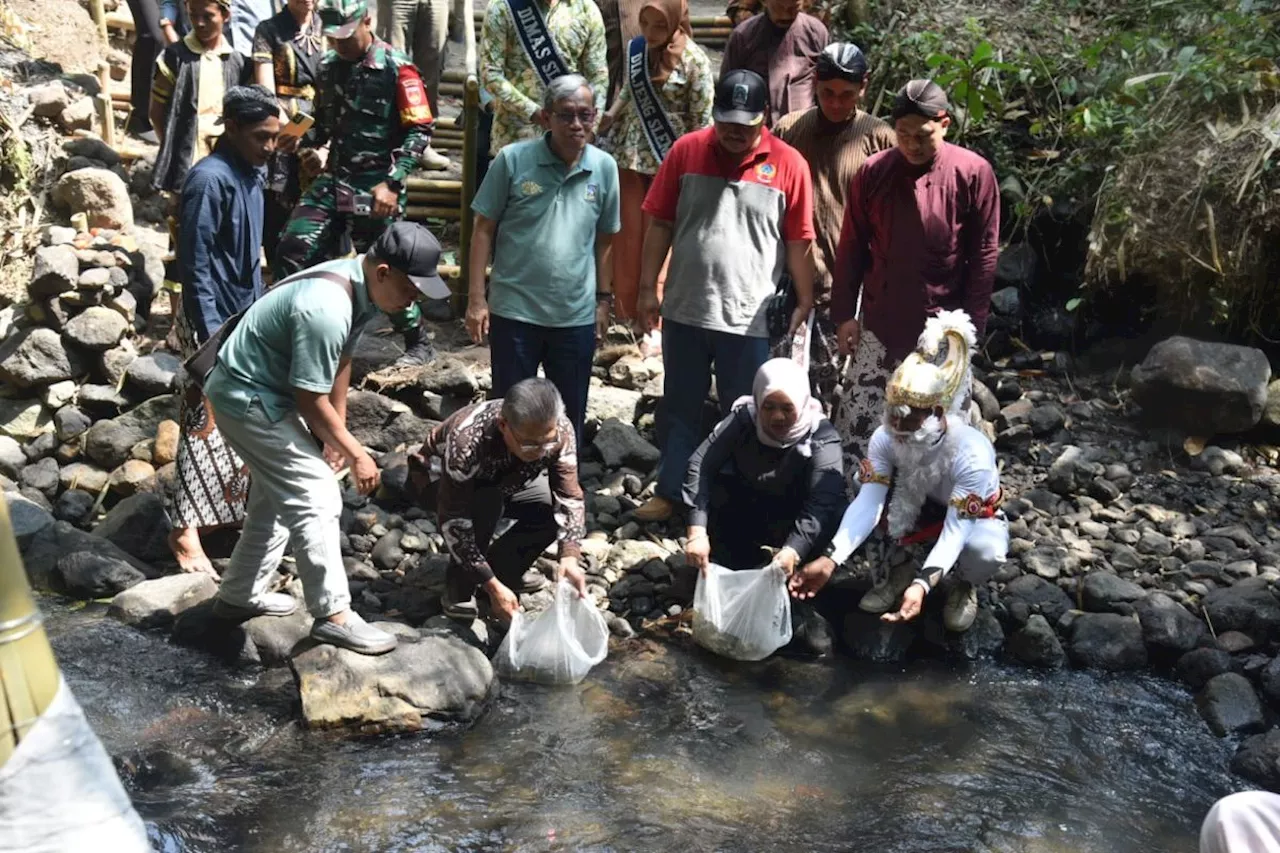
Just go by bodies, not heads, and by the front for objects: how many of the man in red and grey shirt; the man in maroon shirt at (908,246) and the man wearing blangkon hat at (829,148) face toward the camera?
3

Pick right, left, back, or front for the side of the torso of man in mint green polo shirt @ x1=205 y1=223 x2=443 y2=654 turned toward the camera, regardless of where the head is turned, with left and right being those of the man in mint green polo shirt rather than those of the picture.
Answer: right

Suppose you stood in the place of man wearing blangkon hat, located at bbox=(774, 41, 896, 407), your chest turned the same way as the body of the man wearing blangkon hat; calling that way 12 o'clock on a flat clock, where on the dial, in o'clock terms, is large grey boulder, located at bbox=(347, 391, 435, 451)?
The large grey boulder is roughly at 3 o'clock from the man wearing blangkon hat.

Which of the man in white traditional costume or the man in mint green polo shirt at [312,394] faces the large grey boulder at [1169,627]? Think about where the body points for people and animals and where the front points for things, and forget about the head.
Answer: the man in mint green polo shirt

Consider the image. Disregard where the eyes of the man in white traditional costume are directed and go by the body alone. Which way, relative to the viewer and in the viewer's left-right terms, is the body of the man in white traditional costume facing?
facing the viewer and to the left of the viewer

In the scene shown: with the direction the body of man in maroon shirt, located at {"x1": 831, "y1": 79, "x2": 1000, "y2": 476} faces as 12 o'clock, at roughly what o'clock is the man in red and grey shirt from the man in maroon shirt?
The man in red and grey shirt is roughly at 3 o'clock from the man in maroon shirt.

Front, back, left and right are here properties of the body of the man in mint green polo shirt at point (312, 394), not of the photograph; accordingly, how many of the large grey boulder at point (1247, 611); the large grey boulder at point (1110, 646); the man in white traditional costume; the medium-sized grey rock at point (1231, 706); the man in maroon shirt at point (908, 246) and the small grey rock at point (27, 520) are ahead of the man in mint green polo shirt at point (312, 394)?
5

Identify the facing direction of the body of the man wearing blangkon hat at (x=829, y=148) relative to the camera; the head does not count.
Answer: toward the camera

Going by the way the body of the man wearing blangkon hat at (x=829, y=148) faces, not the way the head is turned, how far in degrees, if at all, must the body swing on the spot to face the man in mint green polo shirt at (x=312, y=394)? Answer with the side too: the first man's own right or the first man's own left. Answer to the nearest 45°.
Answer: approximately 45° to the first man's own right

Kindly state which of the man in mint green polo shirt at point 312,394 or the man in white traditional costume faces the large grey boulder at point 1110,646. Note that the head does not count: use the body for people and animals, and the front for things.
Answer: the man in mint green polo shirt
